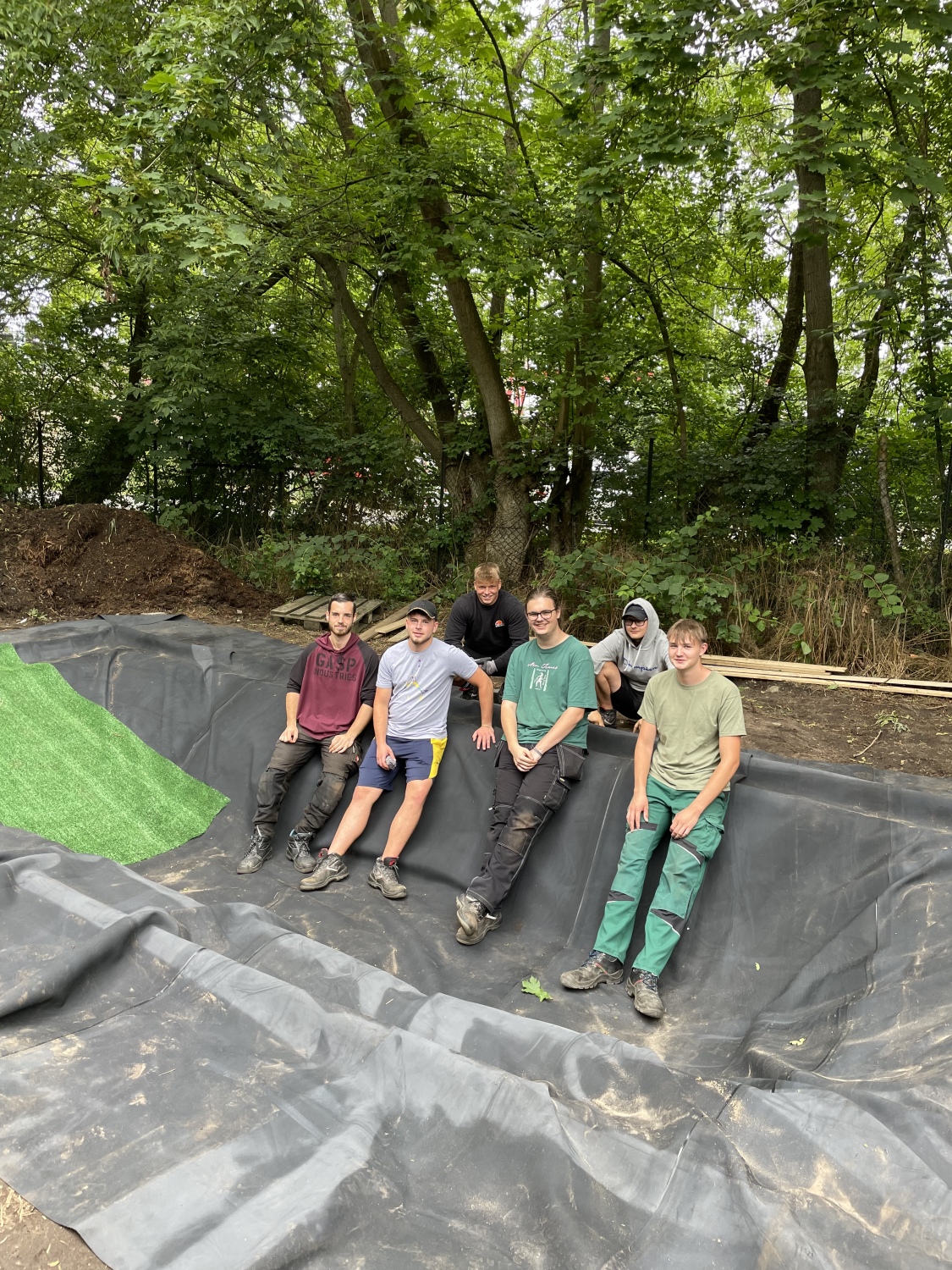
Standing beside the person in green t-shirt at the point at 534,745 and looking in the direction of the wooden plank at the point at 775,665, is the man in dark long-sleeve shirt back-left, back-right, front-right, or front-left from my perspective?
front-left

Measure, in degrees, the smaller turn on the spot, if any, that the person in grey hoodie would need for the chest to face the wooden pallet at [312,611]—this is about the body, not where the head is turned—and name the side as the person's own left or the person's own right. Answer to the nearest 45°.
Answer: approximately 90° to the person's own right

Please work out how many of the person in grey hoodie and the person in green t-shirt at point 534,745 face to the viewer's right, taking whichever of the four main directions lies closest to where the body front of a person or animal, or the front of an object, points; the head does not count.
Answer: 0

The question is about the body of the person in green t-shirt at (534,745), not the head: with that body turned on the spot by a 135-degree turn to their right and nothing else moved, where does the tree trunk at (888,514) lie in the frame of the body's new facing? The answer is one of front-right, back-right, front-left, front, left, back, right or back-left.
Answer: front-right

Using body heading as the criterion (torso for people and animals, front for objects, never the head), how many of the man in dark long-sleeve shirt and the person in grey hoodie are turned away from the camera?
0

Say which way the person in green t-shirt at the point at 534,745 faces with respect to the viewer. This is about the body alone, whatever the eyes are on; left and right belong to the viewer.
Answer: facing the viewer and to the left of the viewer

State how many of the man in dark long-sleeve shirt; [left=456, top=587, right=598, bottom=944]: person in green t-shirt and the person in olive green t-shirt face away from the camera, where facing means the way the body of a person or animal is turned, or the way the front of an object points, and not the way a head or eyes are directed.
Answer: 0

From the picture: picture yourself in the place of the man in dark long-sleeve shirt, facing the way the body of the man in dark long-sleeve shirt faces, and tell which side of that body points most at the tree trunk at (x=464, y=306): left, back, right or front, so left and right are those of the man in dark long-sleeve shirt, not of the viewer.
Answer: back

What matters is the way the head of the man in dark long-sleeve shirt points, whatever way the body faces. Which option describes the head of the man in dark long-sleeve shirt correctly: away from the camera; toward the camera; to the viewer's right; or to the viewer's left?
toward the camera

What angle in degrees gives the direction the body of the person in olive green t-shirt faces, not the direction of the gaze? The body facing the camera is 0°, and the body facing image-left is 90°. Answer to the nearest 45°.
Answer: approximately 45°

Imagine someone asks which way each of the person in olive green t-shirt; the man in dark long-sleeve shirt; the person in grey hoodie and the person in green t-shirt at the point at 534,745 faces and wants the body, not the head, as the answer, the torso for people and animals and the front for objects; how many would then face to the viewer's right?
0

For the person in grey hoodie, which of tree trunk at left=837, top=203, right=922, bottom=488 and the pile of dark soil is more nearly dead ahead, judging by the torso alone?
the pile of dark soil

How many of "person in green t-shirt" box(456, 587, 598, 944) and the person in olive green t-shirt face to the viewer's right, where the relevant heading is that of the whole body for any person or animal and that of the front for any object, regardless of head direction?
0

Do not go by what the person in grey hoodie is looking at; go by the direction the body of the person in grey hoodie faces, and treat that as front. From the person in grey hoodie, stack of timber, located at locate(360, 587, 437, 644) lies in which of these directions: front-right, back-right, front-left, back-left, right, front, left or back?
right

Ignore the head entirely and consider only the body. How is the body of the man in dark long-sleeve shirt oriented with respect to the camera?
toward the camera

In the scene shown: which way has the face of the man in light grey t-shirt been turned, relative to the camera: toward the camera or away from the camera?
toward the camera
